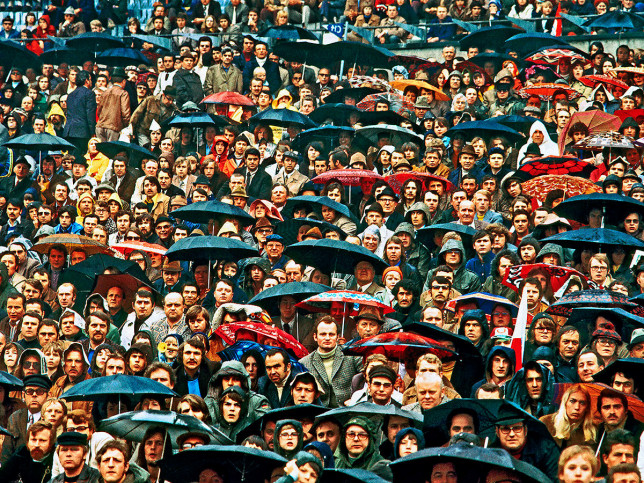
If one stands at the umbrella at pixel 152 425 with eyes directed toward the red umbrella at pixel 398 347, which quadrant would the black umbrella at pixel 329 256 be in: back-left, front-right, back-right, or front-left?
front-left

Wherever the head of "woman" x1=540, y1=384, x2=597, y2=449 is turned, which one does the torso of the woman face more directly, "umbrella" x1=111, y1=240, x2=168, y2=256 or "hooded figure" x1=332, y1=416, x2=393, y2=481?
the hooded figure

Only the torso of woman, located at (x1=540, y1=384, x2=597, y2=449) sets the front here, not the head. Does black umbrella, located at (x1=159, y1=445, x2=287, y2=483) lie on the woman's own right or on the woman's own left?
on the woman's own right

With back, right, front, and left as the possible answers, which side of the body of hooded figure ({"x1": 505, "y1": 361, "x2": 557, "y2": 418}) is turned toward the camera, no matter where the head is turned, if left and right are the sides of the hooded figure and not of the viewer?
front

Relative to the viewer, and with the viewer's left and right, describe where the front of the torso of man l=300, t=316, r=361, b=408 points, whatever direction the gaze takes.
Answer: facing the viewer

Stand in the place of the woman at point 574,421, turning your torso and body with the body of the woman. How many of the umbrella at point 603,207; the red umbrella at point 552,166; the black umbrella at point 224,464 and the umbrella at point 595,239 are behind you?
3

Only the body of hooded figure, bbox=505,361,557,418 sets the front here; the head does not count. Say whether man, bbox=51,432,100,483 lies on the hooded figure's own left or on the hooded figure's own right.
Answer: on the hooded figure's own right

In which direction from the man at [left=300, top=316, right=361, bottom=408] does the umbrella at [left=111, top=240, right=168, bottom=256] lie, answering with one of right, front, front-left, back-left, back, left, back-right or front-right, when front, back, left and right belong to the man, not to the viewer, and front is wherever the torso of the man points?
back-right

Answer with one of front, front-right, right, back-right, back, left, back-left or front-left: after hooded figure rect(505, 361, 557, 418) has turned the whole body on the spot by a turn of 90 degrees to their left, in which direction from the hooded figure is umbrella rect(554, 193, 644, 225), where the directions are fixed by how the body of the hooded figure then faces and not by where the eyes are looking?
left

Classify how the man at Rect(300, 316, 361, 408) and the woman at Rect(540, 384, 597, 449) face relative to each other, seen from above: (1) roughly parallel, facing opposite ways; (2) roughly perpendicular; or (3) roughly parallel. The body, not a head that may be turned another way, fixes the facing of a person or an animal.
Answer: roughly parallel

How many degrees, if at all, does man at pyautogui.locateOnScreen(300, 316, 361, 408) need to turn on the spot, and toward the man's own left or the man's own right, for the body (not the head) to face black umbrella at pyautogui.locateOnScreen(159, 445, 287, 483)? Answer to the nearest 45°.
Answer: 0° — they already face it

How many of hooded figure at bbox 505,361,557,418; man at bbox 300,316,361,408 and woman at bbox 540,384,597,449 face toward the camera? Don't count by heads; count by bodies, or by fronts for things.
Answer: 3

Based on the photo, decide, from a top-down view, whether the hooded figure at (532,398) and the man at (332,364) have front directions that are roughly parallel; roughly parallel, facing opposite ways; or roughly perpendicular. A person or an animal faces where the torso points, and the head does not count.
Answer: roughly parallel
